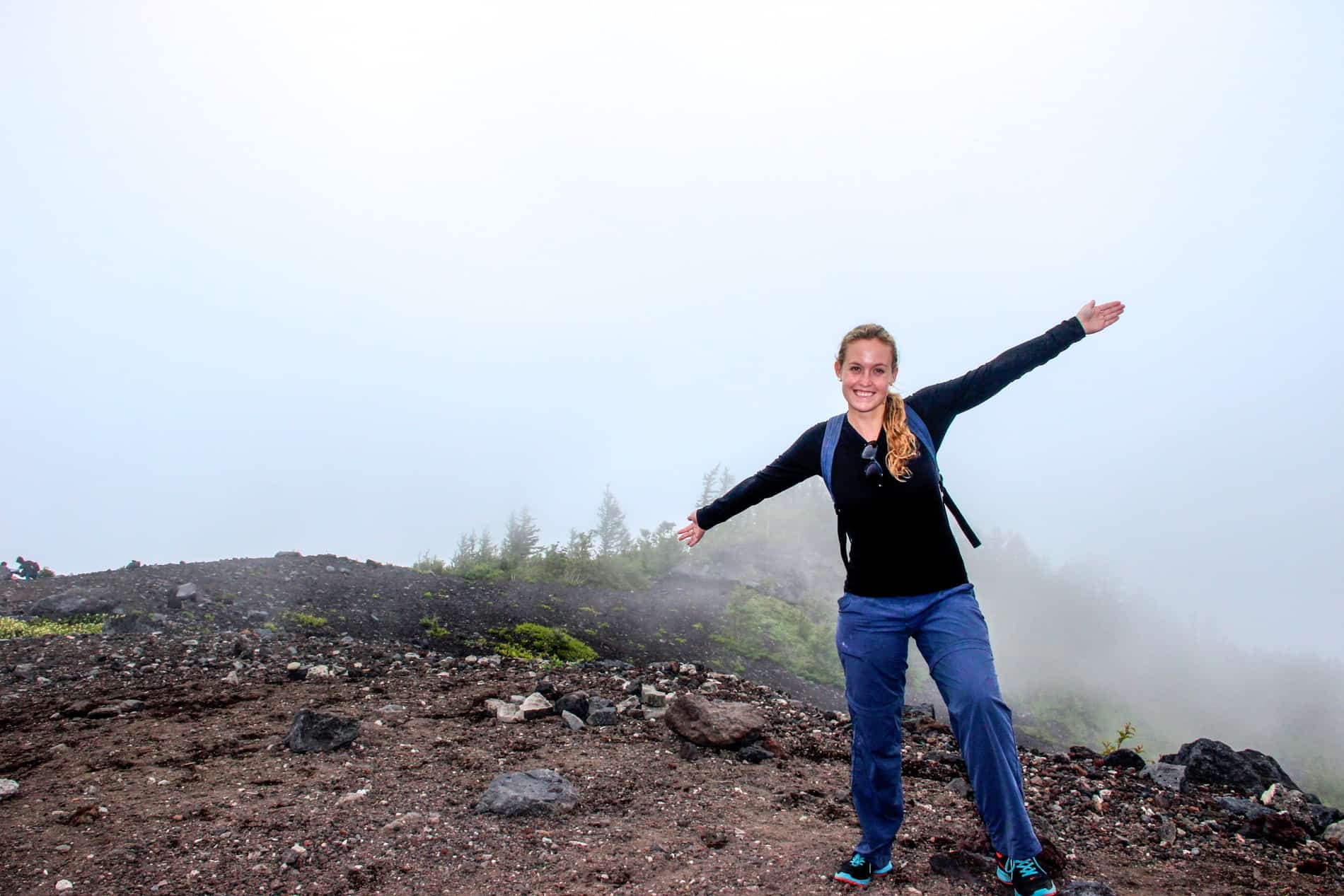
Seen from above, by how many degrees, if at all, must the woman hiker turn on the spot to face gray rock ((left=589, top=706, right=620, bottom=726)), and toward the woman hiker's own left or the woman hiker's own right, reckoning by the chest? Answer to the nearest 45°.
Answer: approximately 135° to the woman hiker's own right

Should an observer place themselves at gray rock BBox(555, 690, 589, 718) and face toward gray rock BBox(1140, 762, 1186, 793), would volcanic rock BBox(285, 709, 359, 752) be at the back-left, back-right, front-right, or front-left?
back-right

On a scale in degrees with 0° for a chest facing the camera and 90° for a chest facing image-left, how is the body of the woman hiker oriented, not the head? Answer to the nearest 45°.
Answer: approximately 0°

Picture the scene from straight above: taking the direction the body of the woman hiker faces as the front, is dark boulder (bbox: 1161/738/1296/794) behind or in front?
behind

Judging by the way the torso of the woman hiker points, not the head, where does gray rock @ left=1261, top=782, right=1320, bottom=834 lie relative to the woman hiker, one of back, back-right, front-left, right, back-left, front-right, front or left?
back-left

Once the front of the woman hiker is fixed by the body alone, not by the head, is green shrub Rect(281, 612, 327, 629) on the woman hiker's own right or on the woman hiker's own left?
on the woman hiker's own right

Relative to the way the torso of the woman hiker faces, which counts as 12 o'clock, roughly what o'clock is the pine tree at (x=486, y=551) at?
The pine tree is roughly at 5 o'clock from the woman hiker.

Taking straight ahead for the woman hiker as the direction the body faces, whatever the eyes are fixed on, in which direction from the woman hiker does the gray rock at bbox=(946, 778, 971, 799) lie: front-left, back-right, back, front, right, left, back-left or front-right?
back

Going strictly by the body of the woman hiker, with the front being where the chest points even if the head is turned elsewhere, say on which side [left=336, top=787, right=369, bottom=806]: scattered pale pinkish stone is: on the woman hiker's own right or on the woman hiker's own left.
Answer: on the woman hiker's own right
